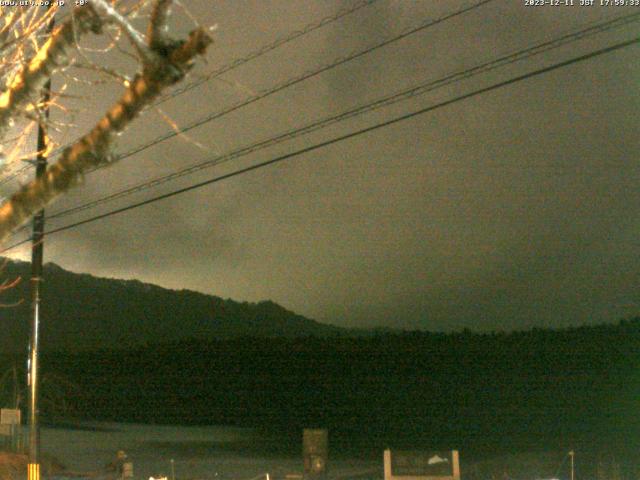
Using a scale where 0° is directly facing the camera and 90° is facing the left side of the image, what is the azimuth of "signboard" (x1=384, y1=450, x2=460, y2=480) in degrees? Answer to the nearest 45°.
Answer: approximately 0°

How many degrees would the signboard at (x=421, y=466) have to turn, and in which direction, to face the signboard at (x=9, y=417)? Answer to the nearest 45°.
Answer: approximately 135° to its right
